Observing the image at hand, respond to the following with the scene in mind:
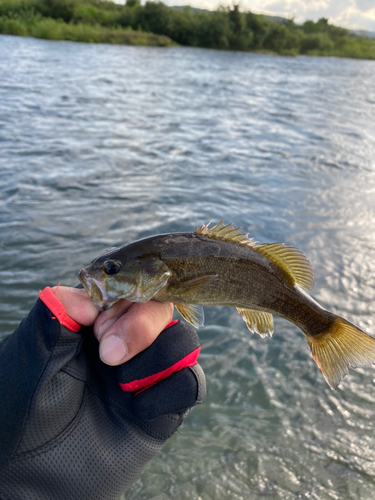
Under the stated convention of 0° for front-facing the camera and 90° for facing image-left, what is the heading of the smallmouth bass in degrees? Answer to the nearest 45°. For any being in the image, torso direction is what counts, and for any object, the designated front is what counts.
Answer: approximately 90°
